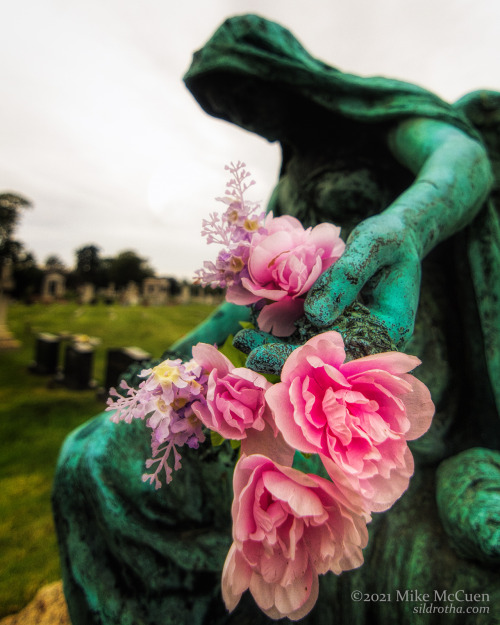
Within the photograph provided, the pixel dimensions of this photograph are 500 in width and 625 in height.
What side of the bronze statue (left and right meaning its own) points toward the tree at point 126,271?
right

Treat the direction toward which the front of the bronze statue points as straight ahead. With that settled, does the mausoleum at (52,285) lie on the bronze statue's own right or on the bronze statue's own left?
on the bronze statue's own right

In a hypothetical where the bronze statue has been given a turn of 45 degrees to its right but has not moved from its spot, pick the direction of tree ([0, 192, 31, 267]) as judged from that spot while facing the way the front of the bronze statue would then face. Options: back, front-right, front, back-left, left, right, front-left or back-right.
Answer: front-right

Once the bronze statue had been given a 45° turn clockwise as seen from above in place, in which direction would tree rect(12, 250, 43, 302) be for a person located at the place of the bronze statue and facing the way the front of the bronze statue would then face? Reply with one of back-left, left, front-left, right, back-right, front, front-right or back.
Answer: front-right

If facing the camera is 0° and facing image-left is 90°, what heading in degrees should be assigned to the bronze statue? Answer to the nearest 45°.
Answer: approximately 45°

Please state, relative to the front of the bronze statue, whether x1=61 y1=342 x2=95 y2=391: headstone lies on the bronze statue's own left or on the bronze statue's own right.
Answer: on the bronze statue's own right

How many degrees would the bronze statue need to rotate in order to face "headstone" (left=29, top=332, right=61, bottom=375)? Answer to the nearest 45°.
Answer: approximately 90° to its right
